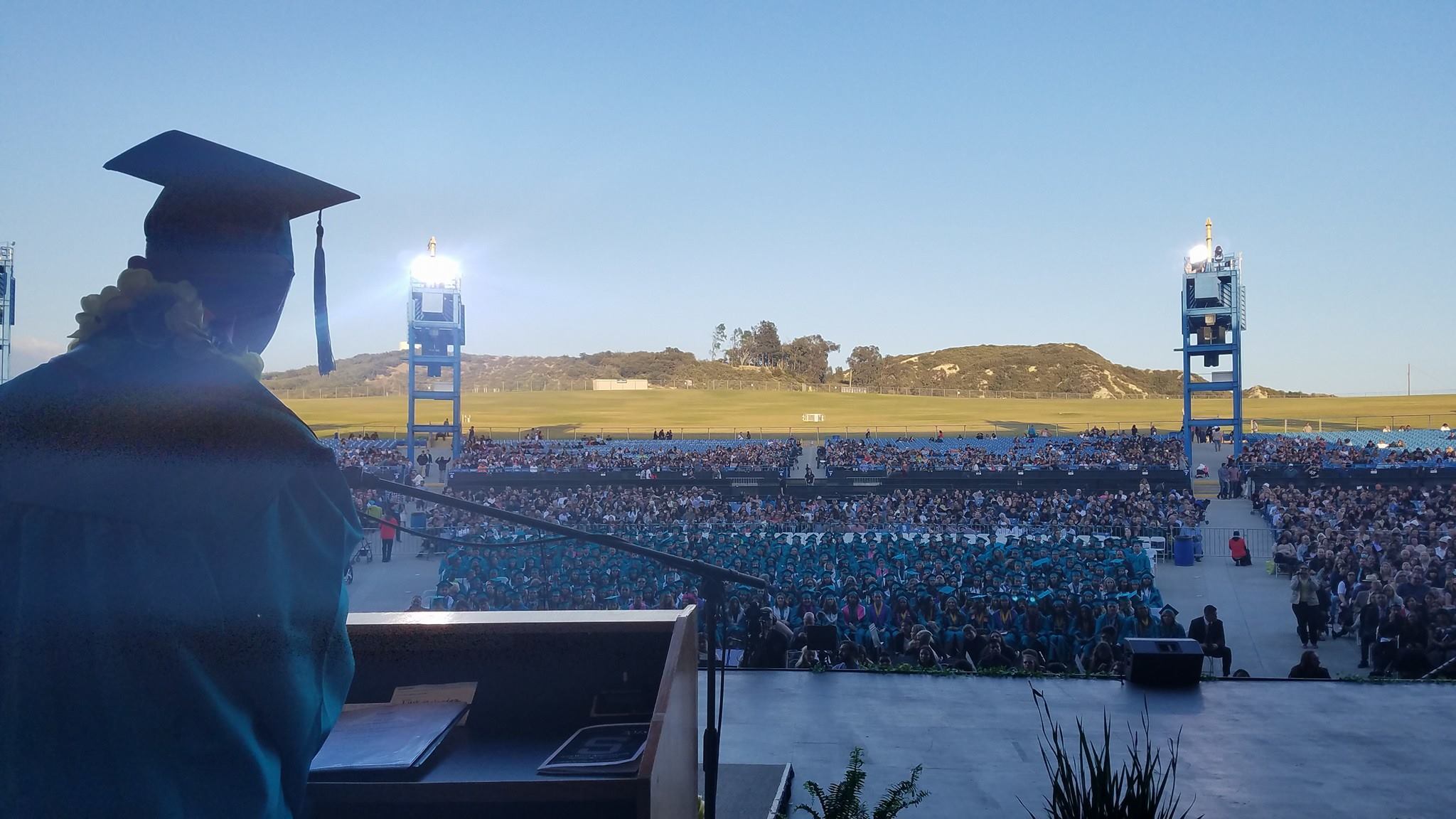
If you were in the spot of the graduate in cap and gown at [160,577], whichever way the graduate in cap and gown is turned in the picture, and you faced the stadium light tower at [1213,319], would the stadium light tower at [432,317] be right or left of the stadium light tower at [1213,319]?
left

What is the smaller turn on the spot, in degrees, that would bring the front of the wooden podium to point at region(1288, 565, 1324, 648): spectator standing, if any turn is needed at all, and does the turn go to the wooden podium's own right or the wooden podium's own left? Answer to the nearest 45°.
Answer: approximately 45° to the wooden podium's own right

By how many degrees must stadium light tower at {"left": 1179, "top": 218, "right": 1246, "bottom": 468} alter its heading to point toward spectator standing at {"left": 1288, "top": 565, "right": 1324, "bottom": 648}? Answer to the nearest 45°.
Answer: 0° — it already faces them

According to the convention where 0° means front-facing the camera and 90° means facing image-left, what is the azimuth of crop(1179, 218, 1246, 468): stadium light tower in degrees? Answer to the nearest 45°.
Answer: approximately 0°

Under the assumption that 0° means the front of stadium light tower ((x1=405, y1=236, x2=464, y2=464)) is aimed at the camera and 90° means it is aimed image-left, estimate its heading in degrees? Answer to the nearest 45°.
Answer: approximately 0°

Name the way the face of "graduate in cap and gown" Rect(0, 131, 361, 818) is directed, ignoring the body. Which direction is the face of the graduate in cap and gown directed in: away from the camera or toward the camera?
away from the camera
